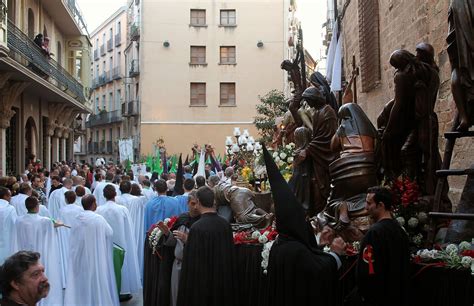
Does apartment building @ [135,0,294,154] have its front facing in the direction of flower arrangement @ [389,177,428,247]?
yes

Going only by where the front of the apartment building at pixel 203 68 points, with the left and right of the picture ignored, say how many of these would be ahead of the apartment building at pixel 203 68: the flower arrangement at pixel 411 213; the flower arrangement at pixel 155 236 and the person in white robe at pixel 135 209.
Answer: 3

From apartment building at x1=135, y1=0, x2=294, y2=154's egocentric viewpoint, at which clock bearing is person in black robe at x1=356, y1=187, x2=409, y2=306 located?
The person in black robe is roughly at 12 o'clock from the apartment building.

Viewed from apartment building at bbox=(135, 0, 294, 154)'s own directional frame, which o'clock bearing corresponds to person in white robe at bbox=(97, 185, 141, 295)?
The person in white robe is roughly at 12 o'clock from the apartment building.

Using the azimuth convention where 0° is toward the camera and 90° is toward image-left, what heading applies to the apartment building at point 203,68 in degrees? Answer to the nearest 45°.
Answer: approximately 0°

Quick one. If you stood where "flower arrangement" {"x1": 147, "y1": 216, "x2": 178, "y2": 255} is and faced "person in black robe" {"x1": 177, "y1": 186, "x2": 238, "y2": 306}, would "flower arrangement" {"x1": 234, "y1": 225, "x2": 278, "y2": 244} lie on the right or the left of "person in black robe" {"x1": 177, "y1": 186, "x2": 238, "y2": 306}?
left

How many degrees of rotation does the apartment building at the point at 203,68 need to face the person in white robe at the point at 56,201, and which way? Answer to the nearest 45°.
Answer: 0° — it already faces them

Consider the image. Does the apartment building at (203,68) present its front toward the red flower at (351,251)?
yes
